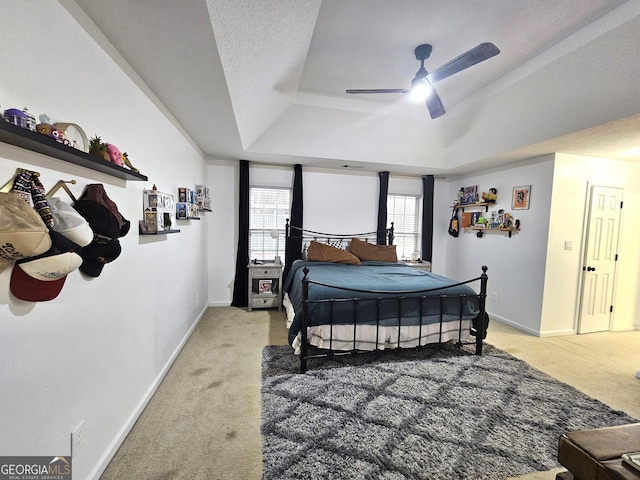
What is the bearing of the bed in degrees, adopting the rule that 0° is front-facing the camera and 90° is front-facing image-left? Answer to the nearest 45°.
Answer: approximately 0°

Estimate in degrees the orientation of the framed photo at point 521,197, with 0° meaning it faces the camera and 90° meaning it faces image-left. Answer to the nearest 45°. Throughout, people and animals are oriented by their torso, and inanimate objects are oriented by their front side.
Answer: approximately 45°

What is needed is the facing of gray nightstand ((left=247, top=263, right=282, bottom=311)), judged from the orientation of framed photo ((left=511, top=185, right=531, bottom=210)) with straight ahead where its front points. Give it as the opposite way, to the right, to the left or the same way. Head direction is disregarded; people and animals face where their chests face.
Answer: to the left

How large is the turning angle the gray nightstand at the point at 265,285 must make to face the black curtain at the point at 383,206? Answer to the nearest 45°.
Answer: approximately 90° to its left

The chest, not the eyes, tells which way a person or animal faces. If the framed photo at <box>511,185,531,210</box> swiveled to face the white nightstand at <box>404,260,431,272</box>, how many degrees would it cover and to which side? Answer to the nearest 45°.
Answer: approximately 45° to its right

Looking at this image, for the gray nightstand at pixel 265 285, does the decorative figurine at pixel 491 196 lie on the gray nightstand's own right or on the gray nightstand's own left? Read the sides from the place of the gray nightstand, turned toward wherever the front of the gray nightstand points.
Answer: on the gray nightstand's own left

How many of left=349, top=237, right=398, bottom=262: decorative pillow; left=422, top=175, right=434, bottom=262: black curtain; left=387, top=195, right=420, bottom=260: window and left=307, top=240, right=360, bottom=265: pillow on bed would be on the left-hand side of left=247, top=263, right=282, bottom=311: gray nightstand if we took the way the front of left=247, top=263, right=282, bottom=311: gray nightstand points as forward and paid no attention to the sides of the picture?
4

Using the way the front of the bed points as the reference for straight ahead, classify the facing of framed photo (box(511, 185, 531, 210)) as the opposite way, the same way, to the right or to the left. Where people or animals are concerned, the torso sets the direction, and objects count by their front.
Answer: to the right

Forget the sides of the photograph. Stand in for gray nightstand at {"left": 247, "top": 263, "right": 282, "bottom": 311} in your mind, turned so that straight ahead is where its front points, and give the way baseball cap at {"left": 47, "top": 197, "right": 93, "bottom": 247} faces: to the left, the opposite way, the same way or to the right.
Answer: to the left

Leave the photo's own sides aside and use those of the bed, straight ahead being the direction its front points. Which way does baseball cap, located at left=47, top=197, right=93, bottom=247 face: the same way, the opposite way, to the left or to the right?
to the left

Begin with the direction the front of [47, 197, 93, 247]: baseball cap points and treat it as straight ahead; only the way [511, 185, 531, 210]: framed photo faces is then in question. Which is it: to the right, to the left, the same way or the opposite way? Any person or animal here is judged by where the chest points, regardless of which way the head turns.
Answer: the opposite way

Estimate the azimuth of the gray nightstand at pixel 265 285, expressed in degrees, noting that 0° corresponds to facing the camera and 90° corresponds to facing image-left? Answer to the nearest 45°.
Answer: approximately 0°

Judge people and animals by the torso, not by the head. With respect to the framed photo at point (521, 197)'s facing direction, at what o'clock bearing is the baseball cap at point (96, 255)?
The baseball cap is roughly at 11 o'clock from the framed photo.

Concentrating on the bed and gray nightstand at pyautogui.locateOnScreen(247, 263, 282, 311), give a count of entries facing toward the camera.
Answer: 2
